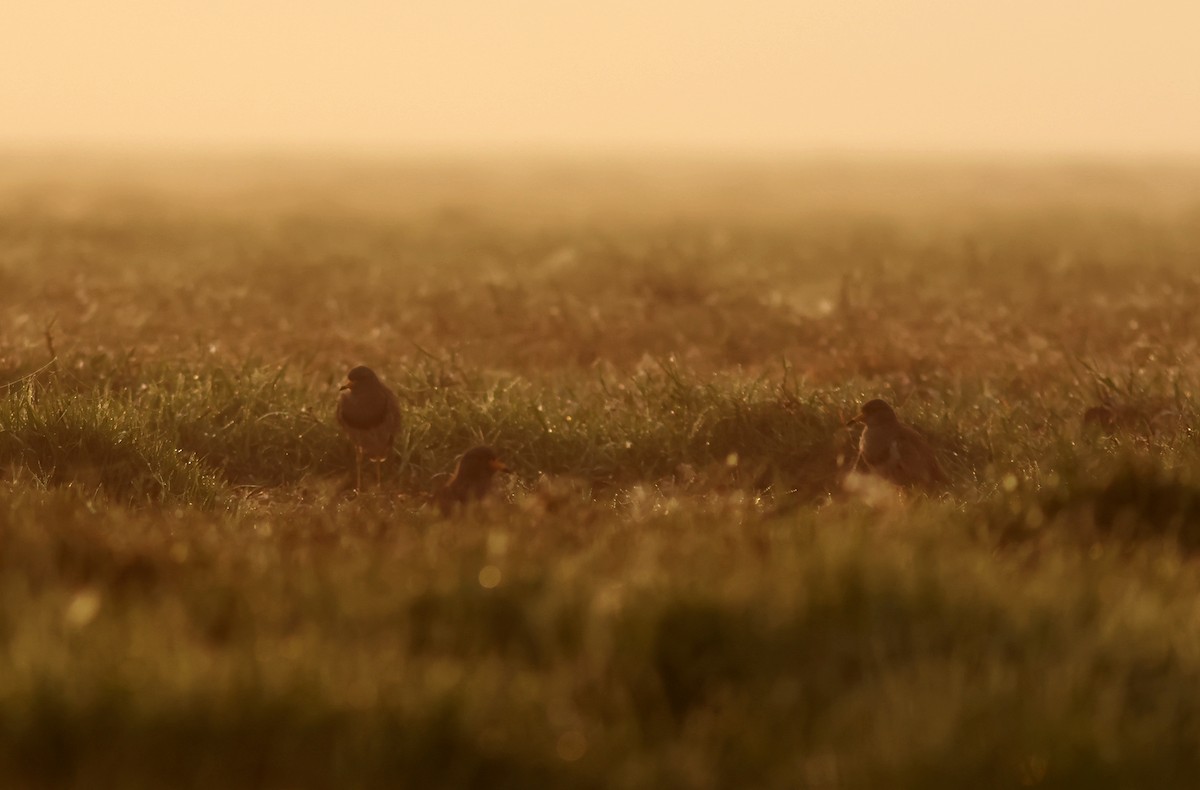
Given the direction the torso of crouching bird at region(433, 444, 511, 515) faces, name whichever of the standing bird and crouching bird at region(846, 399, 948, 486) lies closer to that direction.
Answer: the crouching bird

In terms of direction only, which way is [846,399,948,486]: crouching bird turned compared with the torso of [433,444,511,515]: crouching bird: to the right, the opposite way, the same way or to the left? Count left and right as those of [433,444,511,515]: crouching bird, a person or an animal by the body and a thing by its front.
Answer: the opposite way

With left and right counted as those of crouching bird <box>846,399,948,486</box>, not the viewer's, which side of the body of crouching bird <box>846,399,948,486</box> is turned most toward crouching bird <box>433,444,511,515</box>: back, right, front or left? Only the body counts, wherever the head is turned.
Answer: front

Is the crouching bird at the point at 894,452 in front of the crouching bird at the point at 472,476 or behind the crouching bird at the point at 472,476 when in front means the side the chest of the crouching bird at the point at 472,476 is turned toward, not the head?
in front

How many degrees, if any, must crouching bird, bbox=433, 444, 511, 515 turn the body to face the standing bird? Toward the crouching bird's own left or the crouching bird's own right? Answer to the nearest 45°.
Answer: approximately 135° to the crouching bird's own left

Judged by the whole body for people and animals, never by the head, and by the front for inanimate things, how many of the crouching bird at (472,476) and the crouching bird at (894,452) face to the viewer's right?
1

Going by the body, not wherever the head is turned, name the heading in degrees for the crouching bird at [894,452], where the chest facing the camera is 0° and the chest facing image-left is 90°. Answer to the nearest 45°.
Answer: approximately 90°

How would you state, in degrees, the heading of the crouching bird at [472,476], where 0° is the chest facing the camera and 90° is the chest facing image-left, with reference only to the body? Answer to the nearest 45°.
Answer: approximately 270°

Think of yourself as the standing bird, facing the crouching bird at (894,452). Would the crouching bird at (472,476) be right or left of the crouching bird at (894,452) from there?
right

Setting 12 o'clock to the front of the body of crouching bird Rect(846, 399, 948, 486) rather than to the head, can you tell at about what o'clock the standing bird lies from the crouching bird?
The standing bird is roughly at 12 o'clock from the crouching bird.

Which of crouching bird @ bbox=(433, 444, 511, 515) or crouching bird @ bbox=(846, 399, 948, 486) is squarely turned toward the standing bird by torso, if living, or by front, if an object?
crouching bird @ bbox=(846, 399, 948, 486)
